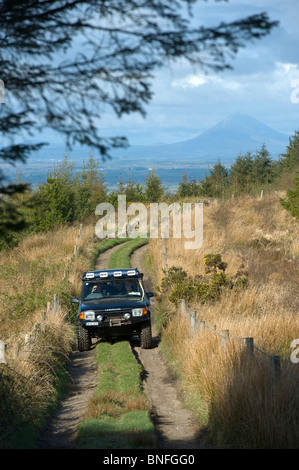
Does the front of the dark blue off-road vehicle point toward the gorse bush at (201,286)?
no

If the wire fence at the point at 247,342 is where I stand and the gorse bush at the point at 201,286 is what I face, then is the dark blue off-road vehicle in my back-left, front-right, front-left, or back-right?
front-left

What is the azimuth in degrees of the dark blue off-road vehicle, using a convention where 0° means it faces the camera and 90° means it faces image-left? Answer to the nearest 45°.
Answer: approximately 0°

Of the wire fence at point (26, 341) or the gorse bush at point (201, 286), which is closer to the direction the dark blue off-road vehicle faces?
the wire fence

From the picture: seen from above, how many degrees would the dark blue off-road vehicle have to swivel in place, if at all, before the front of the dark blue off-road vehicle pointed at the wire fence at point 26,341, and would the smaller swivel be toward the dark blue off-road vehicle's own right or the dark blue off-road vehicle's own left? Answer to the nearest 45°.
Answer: approximately 45° to the dark blue off-road vehicle's own right

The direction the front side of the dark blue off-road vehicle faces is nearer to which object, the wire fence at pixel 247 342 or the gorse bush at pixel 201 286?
the wire fence

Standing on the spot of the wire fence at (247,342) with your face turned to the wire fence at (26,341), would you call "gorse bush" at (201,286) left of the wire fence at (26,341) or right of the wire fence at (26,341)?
right
